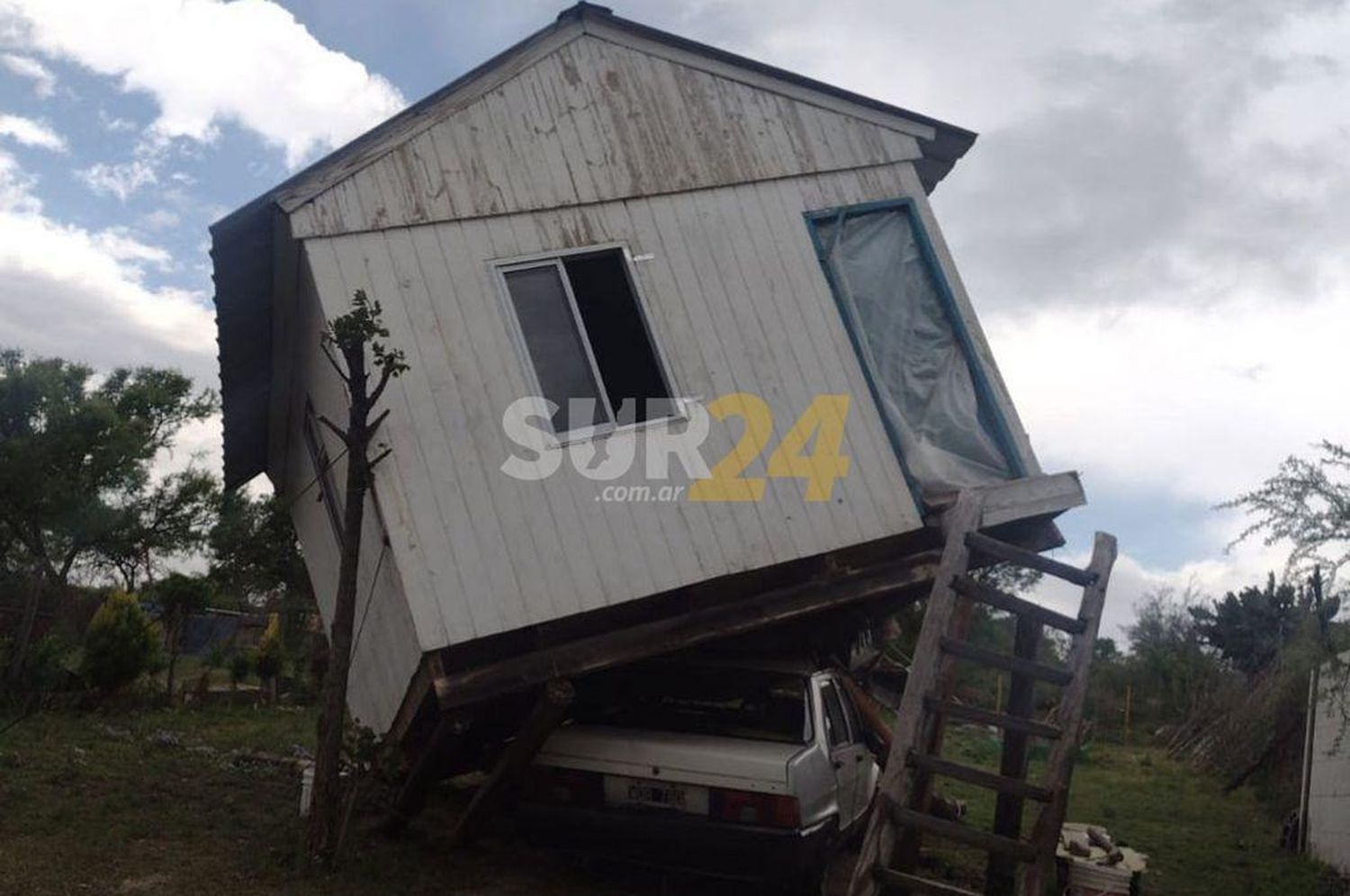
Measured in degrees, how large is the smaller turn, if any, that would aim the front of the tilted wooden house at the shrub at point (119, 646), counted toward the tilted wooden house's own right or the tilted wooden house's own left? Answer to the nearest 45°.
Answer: approximately 135° to the tilted wooden house's own right

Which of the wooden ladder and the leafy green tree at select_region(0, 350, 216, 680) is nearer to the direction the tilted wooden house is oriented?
the wooden ladder

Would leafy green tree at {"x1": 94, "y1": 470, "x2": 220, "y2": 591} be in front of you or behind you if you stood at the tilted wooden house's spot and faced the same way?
behind

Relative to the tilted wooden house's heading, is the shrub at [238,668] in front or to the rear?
to the rear

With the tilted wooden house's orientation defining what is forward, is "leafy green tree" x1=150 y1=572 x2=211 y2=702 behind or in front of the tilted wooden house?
behind

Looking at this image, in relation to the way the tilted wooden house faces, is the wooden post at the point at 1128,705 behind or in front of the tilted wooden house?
behind

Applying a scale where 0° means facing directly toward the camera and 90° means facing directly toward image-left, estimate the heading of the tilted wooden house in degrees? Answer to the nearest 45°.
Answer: approximately 0°

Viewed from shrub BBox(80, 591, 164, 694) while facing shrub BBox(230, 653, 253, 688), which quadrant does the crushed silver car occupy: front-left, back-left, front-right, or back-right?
back-right
